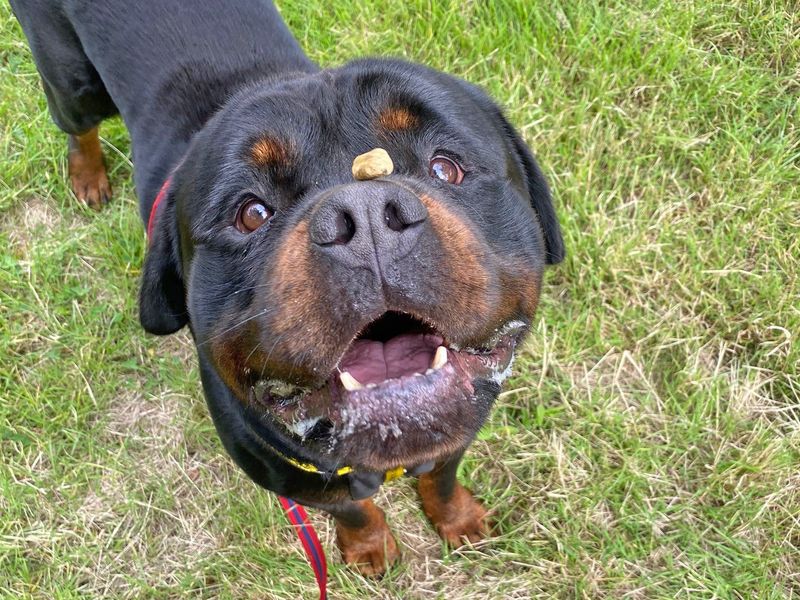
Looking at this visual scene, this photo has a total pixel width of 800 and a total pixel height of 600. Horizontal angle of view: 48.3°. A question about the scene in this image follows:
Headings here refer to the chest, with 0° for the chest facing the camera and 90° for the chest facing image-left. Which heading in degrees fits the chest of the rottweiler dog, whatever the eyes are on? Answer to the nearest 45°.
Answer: approximately 315°
